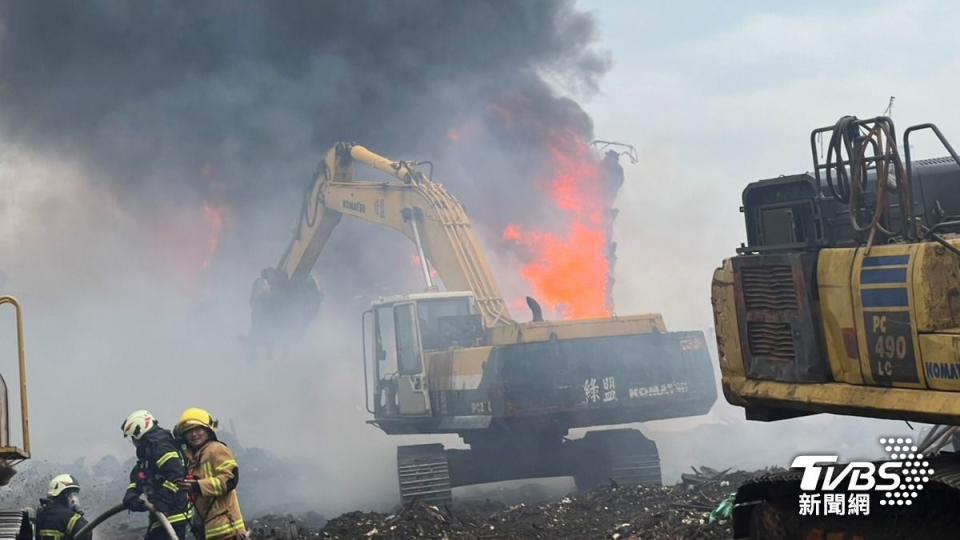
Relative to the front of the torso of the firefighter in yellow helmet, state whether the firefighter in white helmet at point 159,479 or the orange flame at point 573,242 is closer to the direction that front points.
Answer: the firefighter in white helmet

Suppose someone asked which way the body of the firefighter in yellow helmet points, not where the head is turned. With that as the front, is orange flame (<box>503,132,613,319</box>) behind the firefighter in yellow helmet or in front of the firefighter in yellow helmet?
behind

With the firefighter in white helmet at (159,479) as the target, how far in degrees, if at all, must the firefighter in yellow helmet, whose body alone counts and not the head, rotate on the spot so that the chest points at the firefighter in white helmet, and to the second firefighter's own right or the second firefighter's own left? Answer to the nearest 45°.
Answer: approximately 90° to the second firefighter's own right

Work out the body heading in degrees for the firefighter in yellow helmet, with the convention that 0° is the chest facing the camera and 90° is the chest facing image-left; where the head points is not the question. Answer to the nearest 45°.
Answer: approximately 45°

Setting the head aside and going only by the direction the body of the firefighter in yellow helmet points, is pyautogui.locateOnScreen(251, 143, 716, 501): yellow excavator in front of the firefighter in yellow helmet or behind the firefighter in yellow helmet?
behind
